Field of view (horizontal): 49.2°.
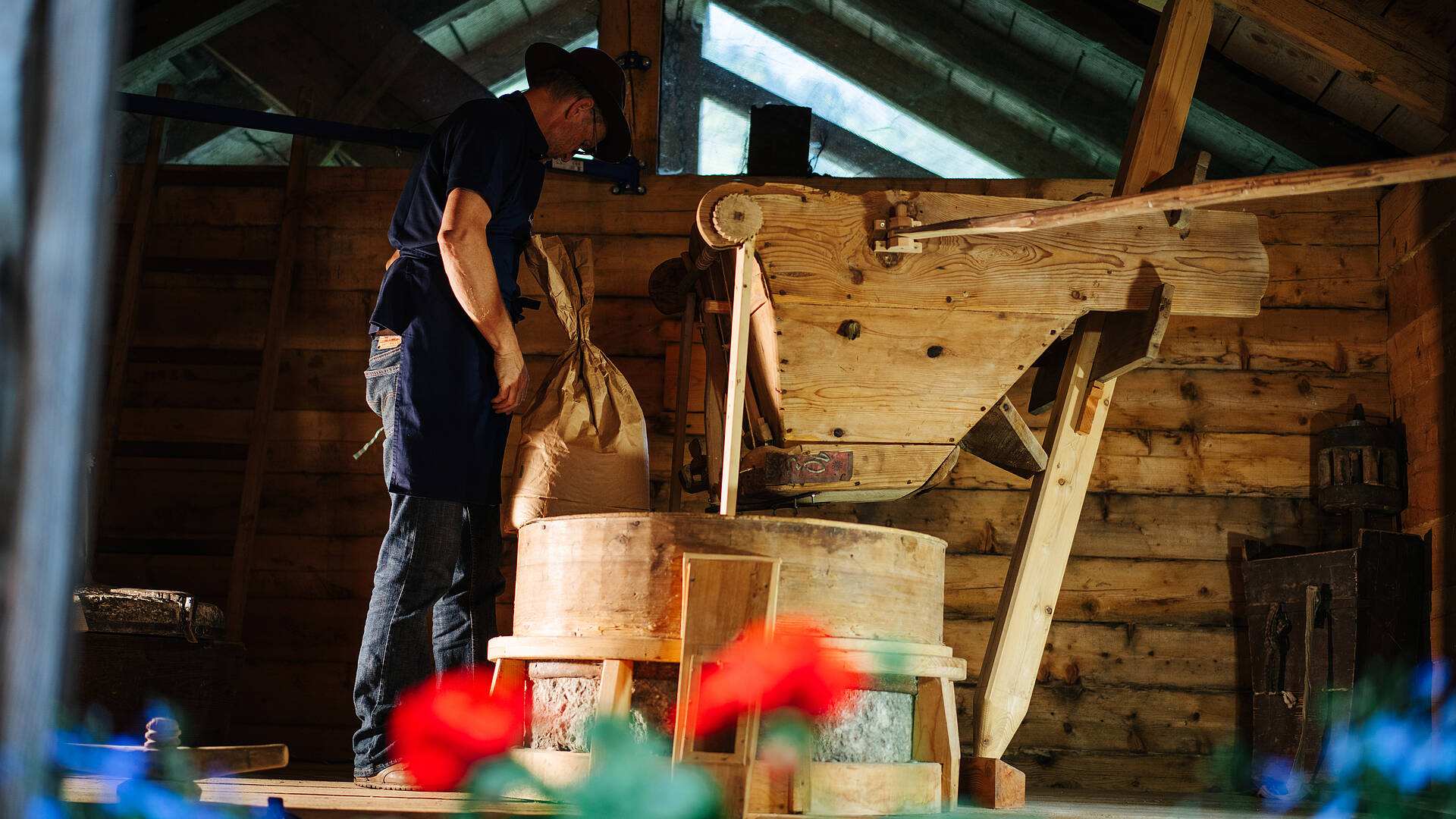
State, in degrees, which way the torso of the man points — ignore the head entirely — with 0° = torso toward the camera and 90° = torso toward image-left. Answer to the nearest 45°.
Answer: approximately 270°

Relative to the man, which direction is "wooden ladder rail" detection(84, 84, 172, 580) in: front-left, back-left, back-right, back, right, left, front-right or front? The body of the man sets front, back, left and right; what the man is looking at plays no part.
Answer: back-left

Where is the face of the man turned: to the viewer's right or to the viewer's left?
to the viewer's right
